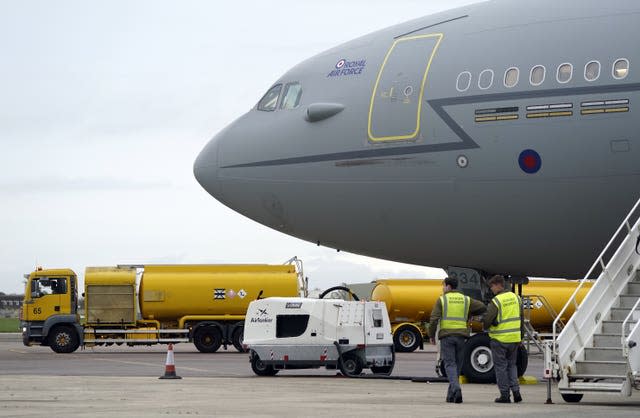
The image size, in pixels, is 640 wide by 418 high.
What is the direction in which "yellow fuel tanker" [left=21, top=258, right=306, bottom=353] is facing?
to the viewer's left

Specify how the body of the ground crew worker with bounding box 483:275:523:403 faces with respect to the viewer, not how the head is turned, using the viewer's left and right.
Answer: facing away from the viewer and to the left of the viewer

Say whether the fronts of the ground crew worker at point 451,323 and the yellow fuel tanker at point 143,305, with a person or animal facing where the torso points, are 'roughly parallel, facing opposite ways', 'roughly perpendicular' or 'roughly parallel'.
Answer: roughly perpendicular

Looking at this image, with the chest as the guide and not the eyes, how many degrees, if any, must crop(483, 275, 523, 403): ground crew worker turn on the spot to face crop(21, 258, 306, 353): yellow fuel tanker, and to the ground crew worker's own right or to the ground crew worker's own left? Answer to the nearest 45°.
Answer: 0° — they already face it

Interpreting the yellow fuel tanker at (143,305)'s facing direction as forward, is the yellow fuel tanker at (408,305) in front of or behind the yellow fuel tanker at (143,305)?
behind

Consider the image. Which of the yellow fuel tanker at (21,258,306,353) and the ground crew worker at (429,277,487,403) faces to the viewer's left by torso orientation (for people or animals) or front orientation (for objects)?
the yellow fuel tanker

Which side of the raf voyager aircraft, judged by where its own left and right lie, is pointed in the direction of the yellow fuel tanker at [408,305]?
right

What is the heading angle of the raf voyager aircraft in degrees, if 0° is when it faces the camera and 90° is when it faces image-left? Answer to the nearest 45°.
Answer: approximately 90°

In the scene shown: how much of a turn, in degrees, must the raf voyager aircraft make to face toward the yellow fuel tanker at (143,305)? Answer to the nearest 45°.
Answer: approximately 45° to its right
